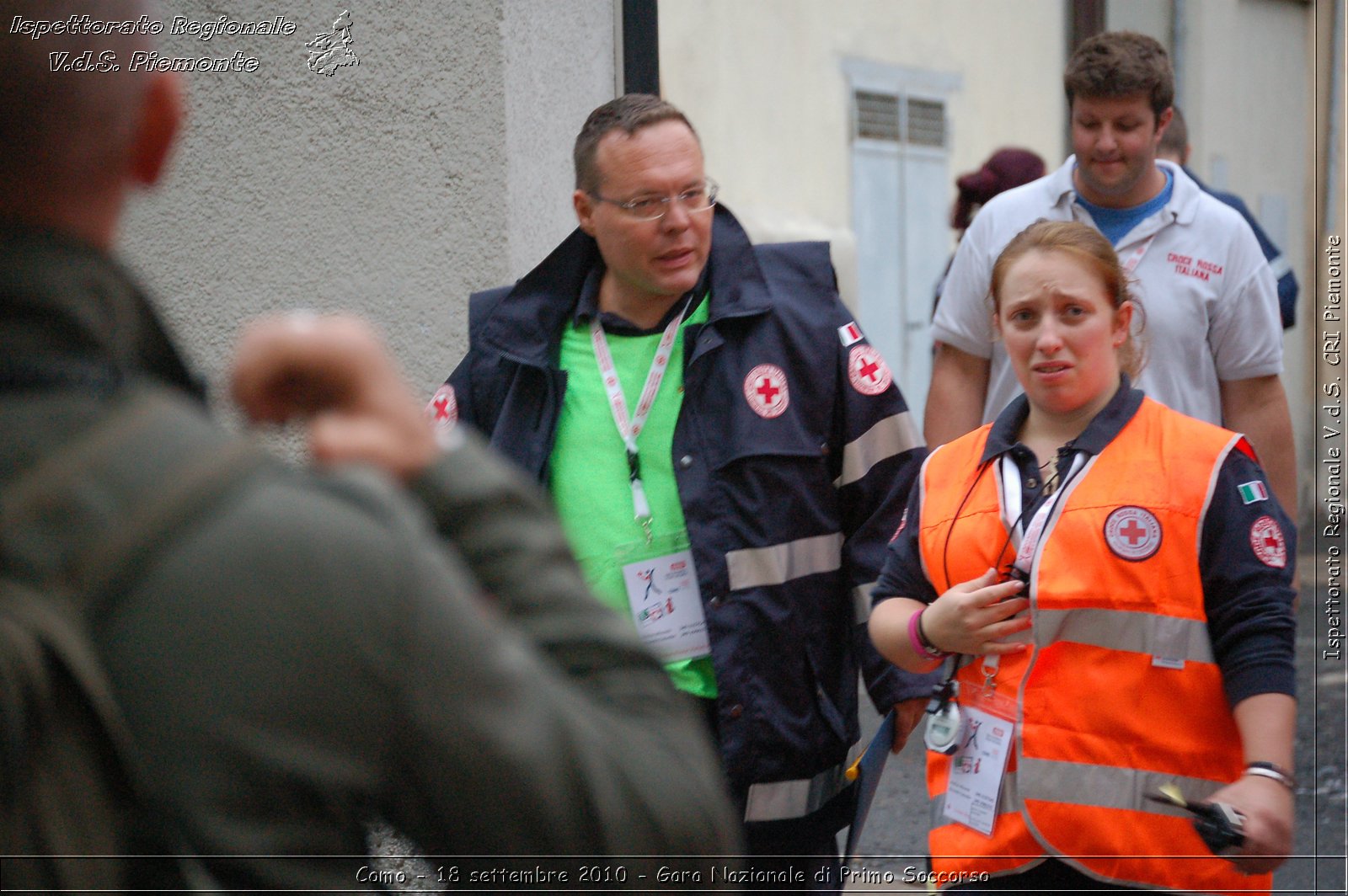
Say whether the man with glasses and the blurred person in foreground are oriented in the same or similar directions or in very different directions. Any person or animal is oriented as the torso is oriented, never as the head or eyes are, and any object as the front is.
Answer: very different directions

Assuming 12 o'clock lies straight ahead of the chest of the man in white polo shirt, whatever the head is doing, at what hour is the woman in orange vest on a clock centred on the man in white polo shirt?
The woman in orange vest is roughly at 12 o'clock from the man in white polo shirt.

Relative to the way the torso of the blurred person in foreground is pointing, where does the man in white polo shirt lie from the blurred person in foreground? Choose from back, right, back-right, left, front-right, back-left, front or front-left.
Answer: front-right

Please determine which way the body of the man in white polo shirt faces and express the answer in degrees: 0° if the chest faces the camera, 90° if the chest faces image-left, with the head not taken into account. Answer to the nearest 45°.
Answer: approximately 0°

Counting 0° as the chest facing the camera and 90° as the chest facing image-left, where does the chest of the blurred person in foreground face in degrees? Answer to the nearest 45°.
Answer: approximately 180°

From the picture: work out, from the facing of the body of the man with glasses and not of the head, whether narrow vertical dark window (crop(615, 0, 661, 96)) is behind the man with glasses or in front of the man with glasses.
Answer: behind

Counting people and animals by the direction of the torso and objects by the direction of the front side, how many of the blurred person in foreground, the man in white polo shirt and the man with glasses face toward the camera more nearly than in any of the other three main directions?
2

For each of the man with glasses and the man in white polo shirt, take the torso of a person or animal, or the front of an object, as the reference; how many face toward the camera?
2

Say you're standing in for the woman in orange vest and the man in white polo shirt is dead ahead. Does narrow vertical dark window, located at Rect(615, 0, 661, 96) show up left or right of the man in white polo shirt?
left

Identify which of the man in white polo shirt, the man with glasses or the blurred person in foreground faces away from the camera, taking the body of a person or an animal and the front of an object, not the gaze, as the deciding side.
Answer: the blurred person in foreground
